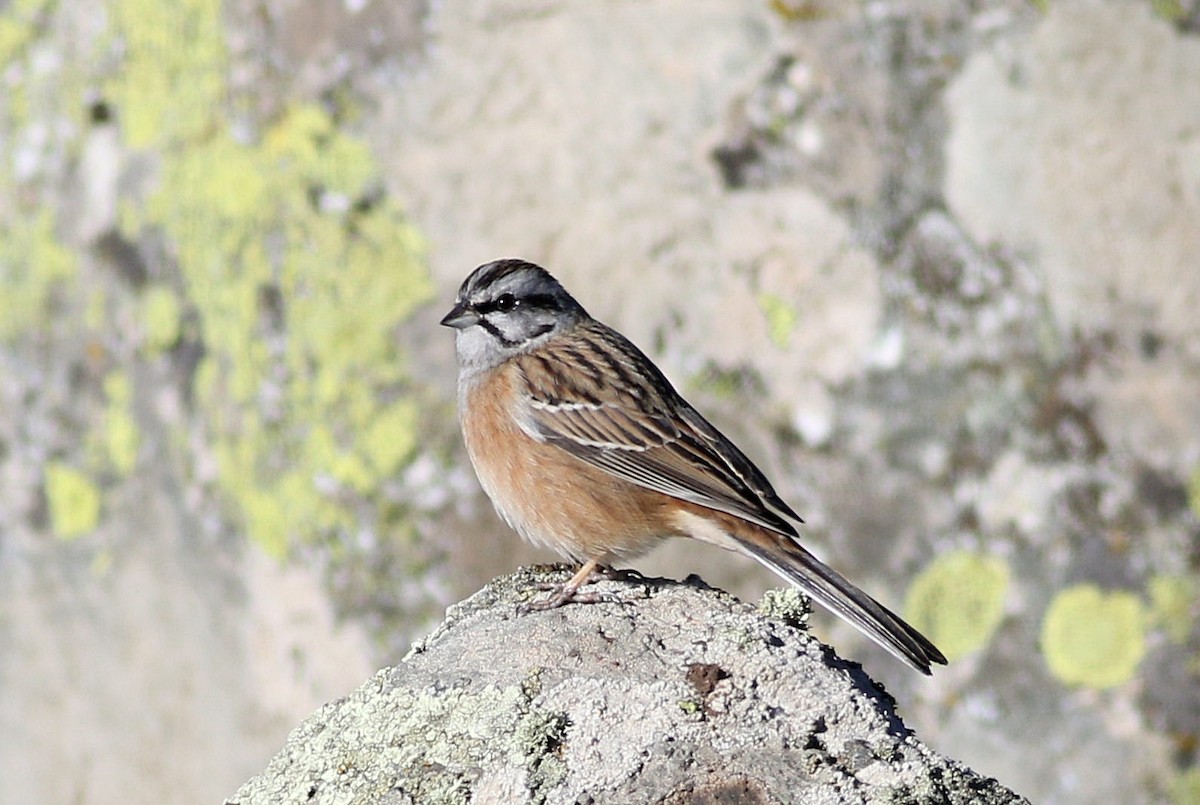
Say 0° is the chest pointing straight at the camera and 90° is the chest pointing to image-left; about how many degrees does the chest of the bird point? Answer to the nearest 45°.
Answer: approximately 90°
